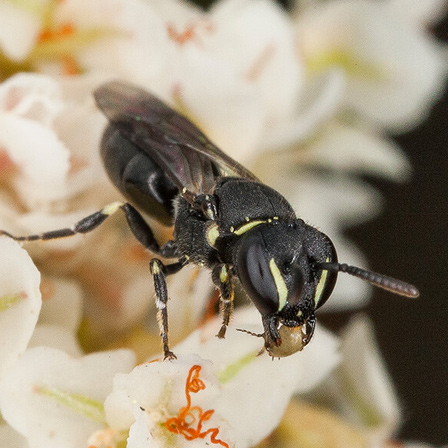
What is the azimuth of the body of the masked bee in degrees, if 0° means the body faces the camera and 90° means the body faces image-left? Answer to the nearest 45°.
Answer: approximately 315°
